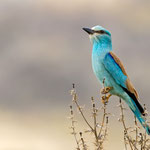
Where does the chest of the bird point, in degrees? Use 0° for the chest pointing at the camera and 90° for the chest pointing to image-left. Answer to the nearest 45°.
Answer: approximately 90°
